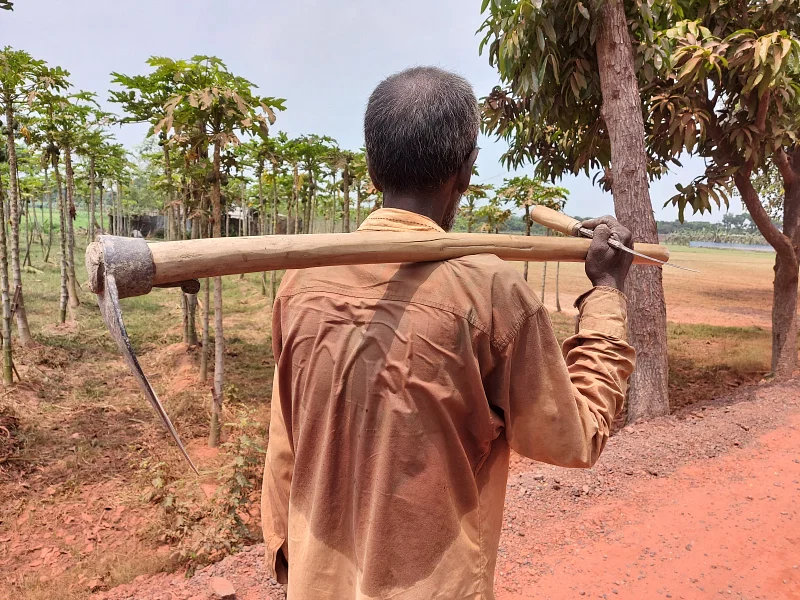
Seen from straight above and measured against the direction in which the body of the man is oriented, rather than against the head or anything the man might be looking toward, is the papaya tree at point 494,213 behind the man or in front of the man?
in front

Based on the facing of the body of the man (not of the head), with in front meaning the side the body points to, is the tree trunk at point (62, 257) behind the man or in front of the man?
in front

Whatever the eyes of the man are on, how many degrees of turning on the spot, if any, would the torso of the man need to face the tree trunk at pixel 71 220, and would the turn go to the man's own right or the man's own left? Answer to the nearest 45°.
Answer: approximately 45° to the man's own left

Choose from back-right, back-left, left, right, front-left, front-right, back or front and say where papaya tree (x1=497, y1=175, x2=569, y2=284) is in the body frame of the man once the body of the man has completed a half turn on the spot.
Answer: back

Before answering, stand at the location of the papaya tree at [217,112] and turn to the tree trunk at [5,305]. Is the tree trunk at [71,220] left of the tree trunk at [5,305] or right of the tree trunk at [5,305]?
right

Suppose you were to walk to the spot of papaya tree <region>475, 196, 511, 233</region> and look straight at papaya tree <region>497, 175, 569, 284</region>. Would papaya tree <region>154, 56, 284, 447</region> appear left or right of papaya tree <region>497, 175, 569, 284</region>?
right

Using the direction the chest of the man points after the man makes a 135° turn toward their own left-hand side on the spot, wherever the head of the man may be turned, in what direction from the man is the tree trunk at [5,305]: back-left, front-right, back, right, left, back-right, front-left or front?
right

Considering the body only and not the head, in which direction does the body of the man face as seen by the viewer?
away from the camera
